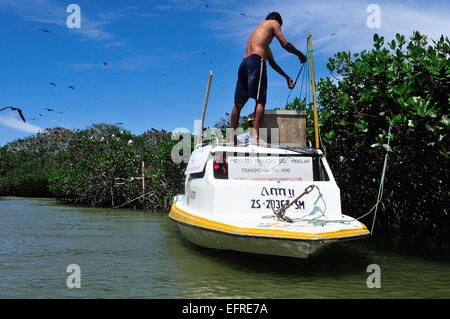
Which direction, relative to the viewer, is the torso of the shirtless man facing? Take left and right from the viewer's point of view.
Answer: facing away from the viewer and to the right of the viewer
